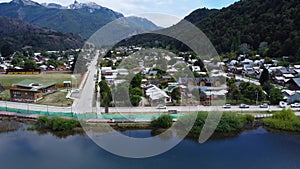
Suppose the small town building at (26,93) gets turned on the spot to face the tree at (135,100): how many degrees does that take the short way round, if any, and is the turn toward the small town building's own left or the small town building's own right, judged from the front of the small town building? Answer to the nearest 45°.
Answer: approximately 45° to the small town building's own left

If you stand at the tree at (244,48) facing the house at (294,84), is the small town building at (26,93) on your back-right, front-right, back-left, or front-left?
front-right

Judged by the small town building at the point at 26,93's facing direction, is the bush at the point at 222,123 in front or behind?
in front

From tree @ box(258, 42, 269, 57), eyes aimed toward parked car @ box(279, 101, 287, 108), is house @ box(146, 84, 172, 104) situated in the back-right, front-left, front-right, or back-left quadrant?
front-right

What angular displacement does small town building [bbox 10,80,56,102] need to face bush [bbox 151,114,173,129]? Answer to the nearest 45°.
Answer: approximately 45° to its left

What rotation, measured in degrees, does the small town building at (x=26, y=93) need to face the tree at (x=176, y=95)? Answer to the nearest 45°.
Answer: approximately 45° to its left

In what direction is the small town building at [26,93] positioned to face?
toward the camera

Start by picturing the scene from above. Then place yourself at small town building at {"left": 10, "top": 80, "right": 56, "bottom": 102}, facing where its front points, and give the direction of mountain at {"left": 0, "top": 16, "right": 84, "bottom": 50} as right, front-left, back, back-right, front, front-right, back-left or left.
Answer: back

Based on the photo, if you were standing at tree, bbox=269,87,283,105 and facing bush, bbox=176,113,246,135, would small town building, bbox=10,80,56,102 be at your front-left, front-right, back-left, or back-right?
front-right
